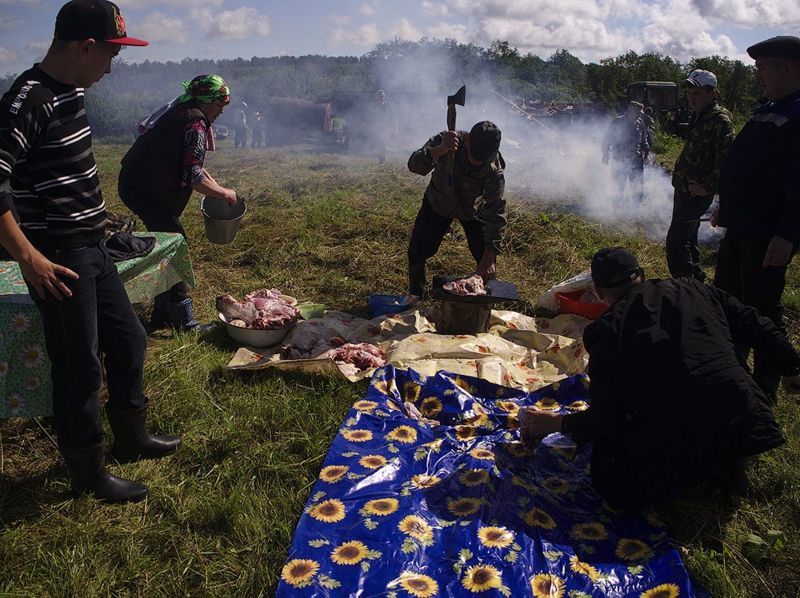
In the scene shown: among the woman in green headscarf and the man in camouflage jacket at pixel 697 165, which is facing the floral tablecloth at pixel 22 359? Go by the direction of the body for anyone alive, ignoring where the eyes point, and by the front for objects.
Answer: the man in camouflage jacket

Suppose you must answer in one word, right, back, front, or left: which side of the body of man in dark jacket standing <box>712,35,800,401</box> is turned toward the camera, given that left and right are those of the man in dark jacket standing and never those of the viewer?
left

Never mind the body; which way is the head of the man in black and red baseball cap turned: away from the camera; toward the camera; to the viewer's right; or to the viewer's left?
to the viewer's right

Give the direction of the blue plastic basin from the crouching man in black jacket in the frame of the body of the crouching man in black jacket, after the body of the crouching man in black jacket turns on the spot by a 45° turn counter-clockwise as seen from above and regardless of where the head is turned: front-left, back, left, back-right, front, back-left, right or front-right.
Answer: front-right

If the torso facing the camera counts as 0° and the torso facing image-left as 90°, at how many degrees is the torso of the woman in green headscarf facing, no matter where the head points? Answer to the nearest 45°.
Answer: approximately 270°

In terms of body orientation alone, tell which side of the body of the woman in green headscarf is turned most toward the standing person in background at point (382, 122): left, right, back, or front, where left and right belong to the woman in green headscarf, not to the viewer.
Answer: left

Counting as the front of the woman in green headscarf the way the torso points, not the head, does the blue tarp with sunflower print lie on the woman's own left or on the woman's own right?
on the woman's own right

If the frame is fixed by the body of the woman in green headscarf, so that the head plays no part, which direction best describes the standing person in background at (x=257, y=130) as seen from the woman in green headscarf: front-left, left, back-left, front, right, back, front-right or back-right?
left

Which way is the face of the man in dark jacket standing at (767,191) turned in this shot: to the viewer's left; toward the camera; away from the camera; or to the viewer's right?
to the viewer's left

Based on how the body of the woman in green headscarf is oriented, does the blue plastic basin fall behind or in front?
in front

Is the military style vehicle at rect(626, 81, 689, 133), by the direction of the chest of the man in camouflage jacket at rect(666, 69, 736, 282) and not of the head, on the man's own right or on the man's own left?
on the man's own right

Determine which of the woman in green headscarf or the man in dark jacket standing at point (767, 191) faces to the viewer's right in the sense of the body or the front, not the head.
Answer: the woman in green headscarf
